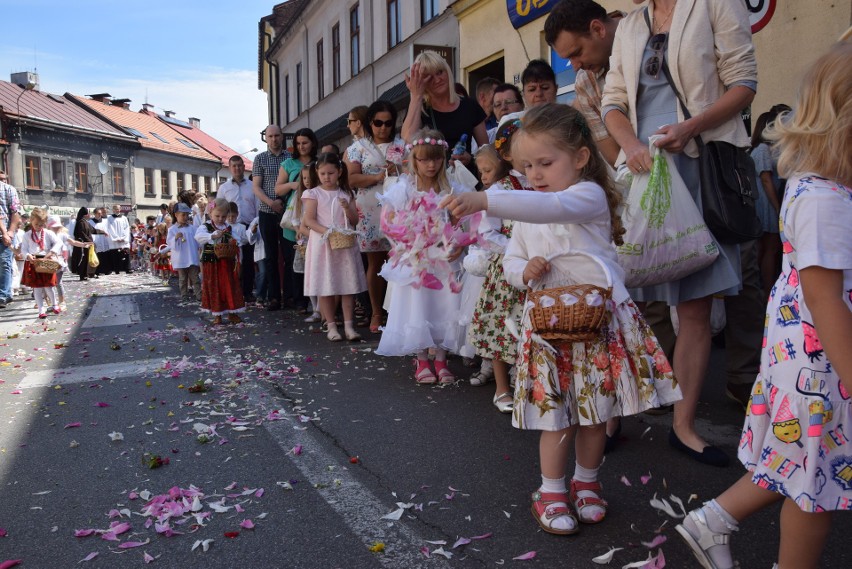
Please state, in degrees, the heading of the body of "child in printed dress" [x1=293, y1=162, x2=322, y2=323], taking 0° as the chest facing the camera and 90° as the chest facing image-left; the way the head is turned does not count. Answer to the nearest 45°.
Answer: approximately 45°

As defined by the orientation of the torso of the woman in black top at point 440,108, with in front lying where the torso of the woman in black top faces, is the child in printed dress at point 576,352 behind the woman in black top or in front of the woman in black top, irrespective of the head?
in front

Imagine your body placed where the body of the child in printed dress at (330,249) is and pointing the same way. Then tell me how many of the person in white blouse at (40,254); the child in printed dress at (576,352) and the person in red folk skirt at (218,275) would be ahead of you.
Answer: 1

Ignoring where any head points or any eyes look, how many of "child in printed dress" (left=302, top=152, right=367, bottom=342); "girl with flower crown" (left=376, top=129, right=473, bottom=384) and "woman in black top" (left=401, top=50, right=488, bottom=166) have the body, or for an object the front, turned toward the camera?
3

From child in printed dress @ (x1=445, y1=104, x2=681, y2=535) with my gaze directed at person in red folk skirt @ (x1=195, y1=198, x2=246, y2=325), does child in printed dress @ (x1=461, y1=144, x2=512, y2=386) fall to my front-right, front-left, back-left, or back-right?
front-right

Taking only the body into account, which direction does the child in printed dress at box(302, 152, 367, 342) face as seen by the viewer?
toward the camera

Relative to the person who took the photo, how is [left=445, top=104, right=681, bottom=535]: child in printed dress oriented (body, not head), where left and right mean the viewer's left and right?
facing the viewer and to the left of the viewer

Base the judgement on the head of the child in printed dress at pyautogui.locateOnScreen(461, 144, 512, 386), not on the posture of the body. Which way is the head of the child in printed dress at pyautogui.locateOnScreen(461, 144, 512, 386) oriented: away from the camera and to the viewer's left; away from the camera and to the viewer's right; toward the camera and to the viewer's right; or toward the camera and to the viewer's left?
toward the camera and to the viewer's left

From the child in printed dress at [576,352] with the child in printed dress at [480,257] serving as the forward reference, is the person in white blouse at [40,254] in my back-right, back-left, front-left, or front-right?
front-left

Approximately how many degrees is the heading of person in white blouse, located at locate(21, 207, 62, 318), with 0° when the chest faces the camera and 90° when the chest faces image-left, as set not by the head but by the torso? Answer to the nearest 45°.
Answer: approximately 315°

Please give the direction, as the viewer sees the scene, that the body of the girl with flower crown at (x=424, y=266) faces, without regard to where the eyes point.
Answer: toward the camera
